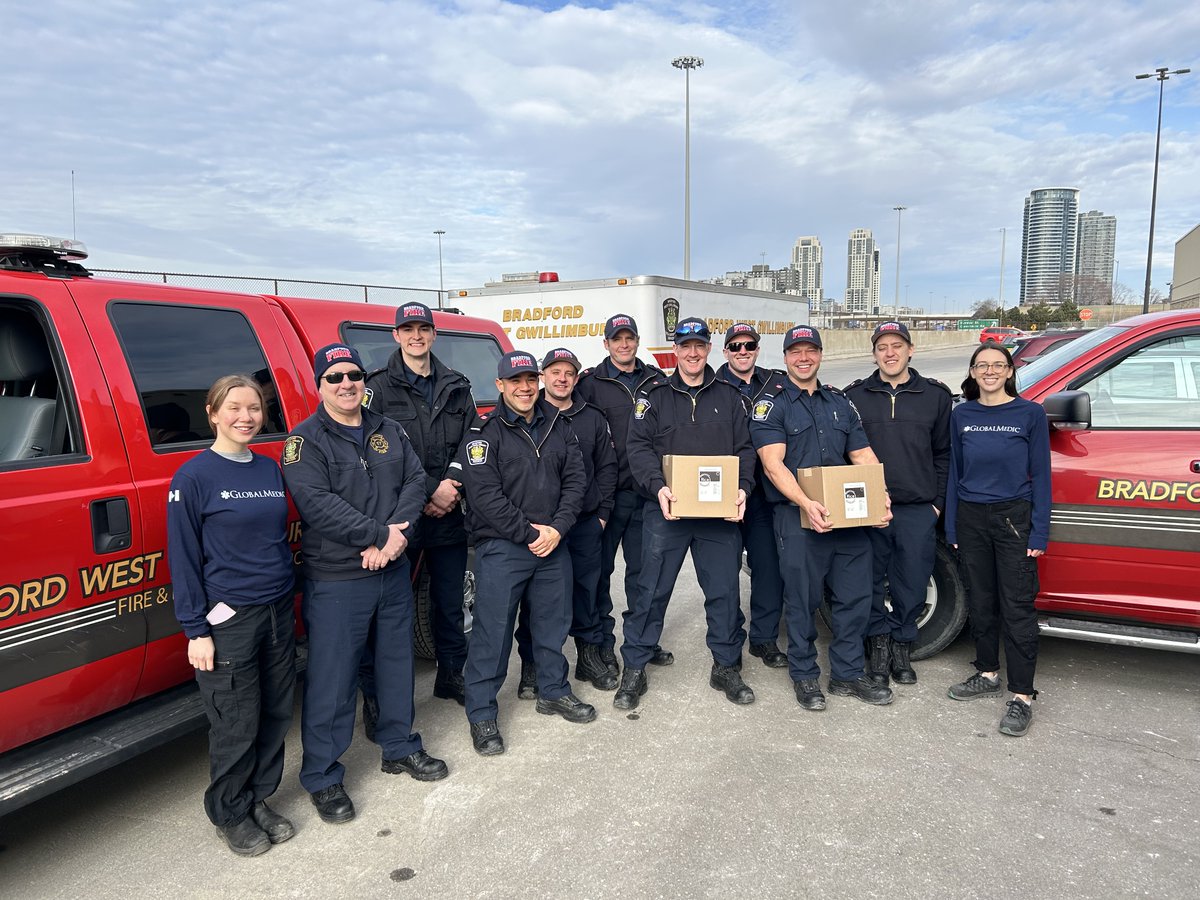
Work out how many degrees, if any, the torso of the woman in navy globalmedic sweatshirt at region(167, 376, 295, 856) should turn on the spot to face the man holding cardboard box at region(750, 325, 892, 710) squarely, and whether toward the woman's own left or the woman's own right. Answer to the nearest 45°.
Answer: approximately 45° to the woman's own left

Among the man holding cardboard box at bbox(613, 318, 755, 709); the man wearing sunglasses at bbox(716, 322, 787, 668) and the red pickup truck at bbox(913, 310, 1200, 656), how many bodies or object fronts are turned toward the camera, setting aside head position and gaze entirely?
2

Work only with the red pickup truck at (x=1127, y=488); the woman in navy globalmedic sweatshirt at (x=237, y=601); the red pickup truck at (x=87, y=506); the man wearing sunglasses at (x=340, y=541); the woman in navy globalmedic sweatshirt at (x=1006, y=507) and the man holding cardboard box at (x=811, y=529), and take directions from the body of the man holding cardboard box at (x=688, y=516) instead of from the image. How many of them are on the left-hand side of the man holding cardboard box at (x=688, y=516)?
3

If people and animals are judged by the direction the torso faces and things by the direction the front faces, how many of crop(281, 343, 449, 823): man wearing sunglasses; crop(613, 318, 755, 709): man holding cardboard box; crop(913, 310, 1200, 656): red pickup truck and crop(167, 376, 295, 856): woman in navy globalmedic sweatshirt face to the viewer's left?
1

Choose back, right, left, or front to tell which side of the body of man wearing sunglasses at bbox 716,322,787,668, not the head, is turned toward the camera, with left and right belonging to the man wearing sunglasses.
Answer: front

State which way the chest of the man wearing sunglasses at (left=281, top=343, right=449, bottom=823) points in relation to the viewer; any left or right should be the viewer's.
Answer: facing the viewer and to the right of the viewer

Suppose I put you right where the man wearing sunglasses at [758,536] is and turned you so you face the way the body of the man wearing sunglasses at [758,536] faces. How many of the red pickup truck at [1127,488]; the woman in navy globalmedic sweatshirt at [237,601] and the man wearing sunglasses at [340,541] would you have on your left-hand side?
1

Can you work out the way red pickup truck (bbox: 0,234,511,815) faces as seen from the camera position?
facing the viewer and to the left of the viewer

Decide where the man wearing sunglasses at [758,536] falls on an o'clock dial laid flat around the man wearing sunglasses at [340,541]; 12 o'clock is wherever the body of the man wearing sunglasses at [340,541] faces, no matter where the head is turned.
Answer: the man wearing sunglasses at [758,536] is roughly at 10 o'clock from the man wearing sunglasses at [340,541].

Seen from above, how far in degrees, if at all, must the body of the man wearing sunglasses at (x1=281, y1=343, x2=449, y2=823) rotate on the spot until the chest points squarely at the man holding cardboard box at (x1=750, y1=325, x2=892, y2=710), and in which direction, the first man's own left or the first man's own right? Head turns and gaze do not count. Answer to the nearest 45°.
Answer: approximately 45° to the first man's own left
